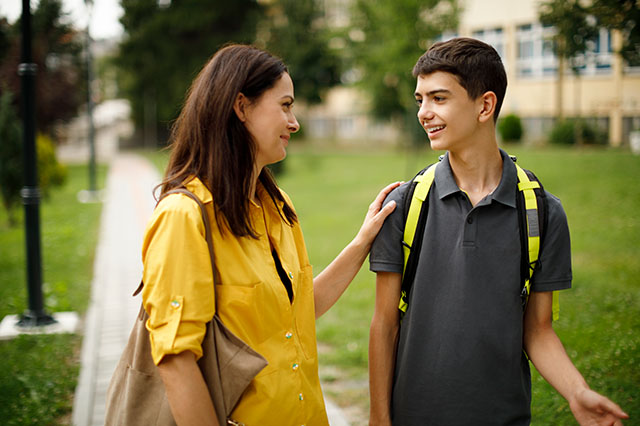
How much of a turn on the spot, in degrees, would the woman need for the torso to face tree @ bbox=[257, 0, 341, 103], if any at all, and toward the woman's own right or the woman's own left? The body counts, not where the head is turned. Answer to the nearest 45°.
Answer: approximately 135° to the woman's own left

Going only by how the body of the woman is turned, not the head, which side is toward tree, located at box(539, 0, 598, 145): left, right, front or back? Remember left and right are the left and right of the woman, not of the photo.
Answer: left

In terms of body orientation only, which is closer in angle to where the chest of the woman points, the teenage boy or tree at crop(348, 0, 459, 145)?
the teenage boy

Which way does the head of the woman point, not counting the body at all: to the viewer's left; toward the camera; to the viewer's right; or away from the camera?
to the viewer's right

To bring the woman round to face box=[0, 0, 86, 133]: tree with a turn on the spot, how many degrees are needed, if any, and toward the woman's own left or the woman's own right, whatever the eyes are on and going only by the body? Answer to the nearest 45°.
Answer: approximately 135° to the woman's own left

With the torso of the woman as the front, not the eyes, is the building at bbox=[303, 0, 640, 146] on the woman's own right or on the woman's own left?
on the woman's own left

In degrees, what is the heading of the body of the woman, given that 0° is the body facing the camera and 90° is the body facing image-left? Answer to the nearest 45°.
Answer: approximately 315°

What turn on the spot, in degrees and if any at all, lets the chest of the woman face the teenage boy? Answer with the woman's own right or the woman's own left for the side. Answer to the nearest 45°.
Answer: approximately 45° to the woman's own left

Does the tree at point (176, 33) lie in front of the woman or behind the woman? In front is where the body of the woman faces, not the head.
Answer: behind
